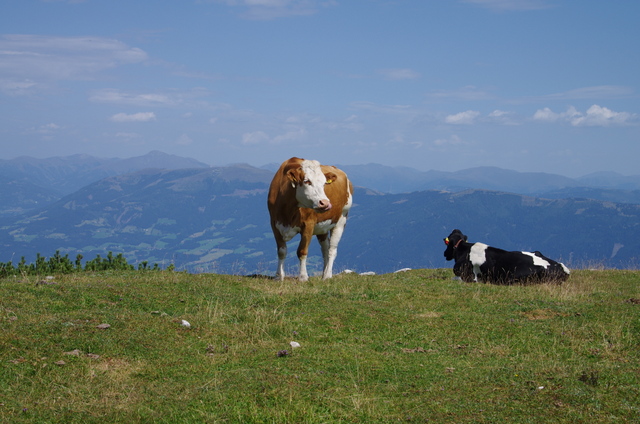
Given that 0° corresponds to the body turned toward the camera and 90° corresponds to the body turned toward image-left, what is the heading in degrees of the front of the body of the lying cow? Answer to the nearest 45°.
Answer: approximately 90°

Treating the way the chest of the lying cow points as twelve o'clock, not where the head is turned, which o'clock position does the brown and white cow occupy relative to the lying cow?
The brown and white cow is roughly at 11 o'clock from the lying cow.

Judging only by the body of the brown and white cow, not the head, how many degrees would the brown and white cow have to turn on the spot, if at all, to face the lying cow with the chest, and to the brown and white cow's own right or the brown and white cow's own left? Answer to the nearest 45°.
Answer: approximately 135° to the brown and white cow's own left

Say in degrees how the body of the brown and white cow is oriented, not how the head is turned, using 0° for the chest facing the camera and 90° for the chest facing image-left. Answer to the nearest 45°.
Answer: approximately 45°
